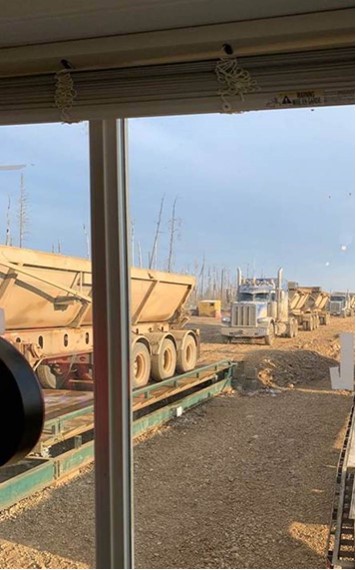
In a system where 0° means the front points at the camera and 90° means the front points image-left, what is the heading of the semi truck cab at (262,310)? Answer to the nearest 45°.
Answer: approximately 45°

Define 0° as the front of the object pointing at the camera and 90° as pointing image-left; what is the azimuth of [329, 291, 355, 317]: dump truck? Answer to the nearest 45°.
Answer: approximately 45°
